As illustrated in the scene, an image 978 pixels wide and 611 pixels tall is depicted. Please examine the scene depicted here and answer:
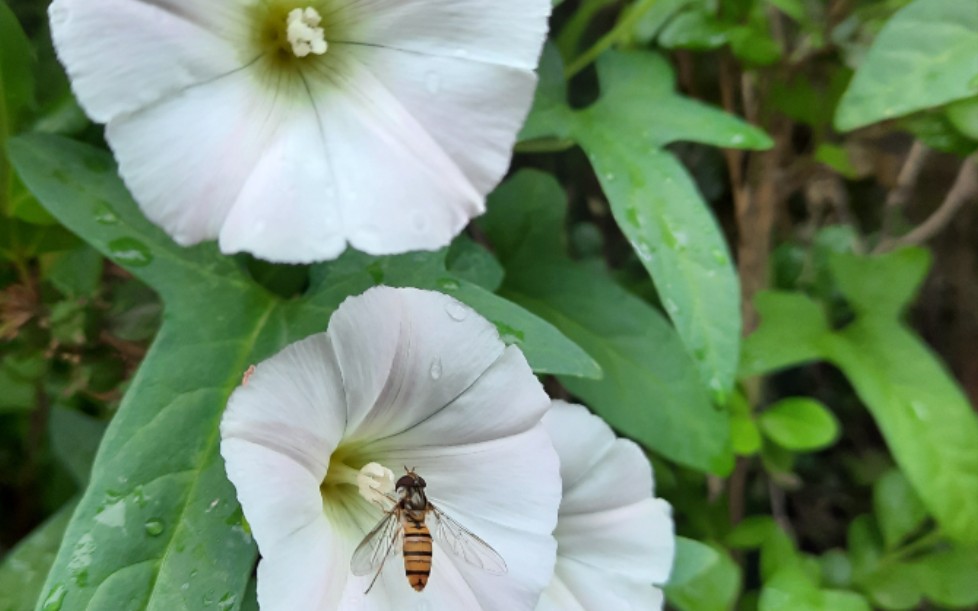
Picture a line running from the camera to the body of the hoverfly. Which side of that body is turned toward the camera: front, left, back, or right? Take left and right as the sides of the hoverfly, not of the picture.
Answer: back

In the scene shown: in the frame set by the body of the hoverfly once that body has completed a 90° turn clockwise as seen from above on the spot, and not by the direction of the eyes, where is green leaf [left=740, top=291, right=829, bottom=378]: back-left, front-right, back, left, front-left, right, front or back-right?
front-left
